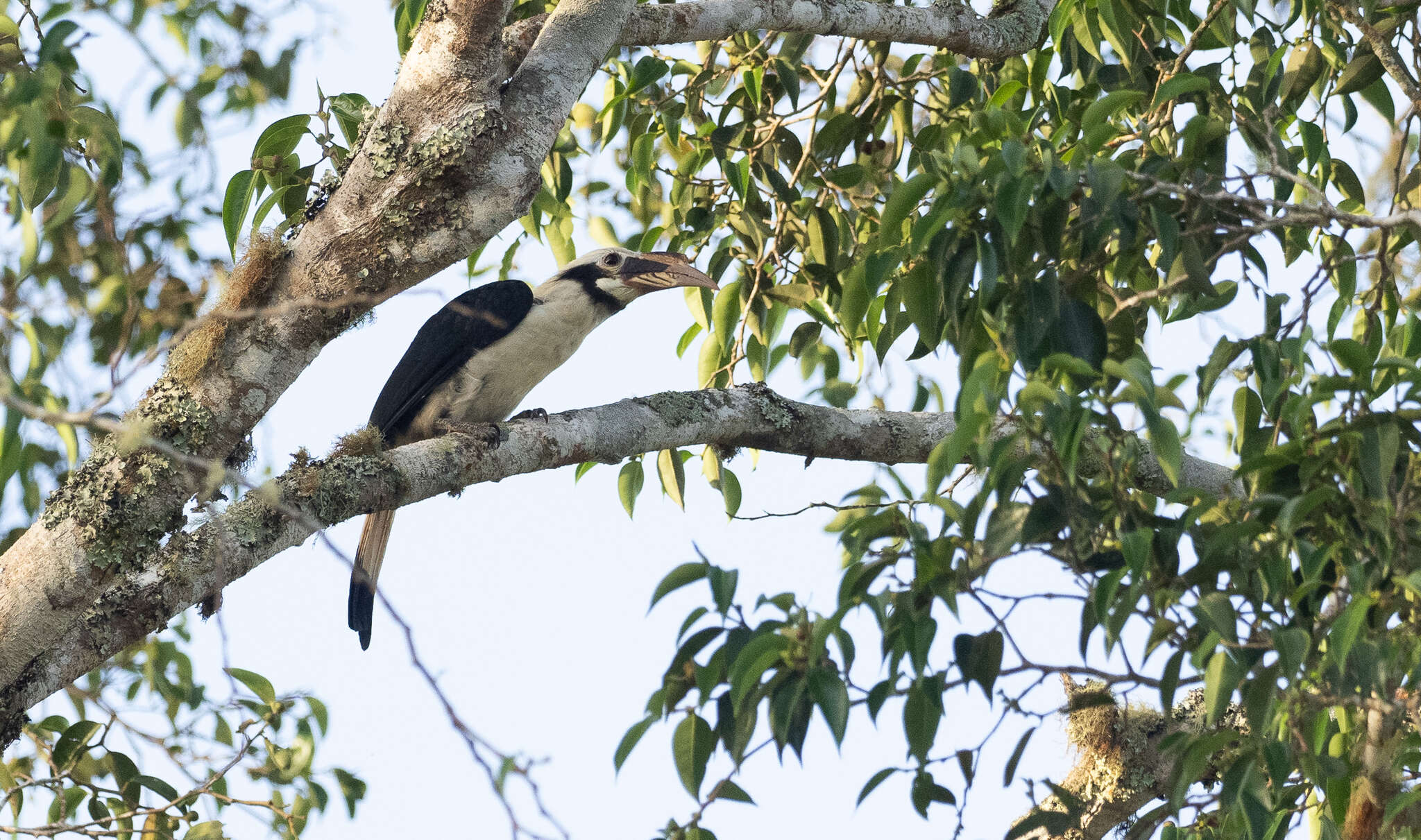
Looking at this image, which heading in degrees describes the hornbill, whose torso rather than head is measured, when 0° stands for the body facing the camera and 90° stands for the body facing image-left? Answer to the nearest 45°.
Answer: approximately 270°
